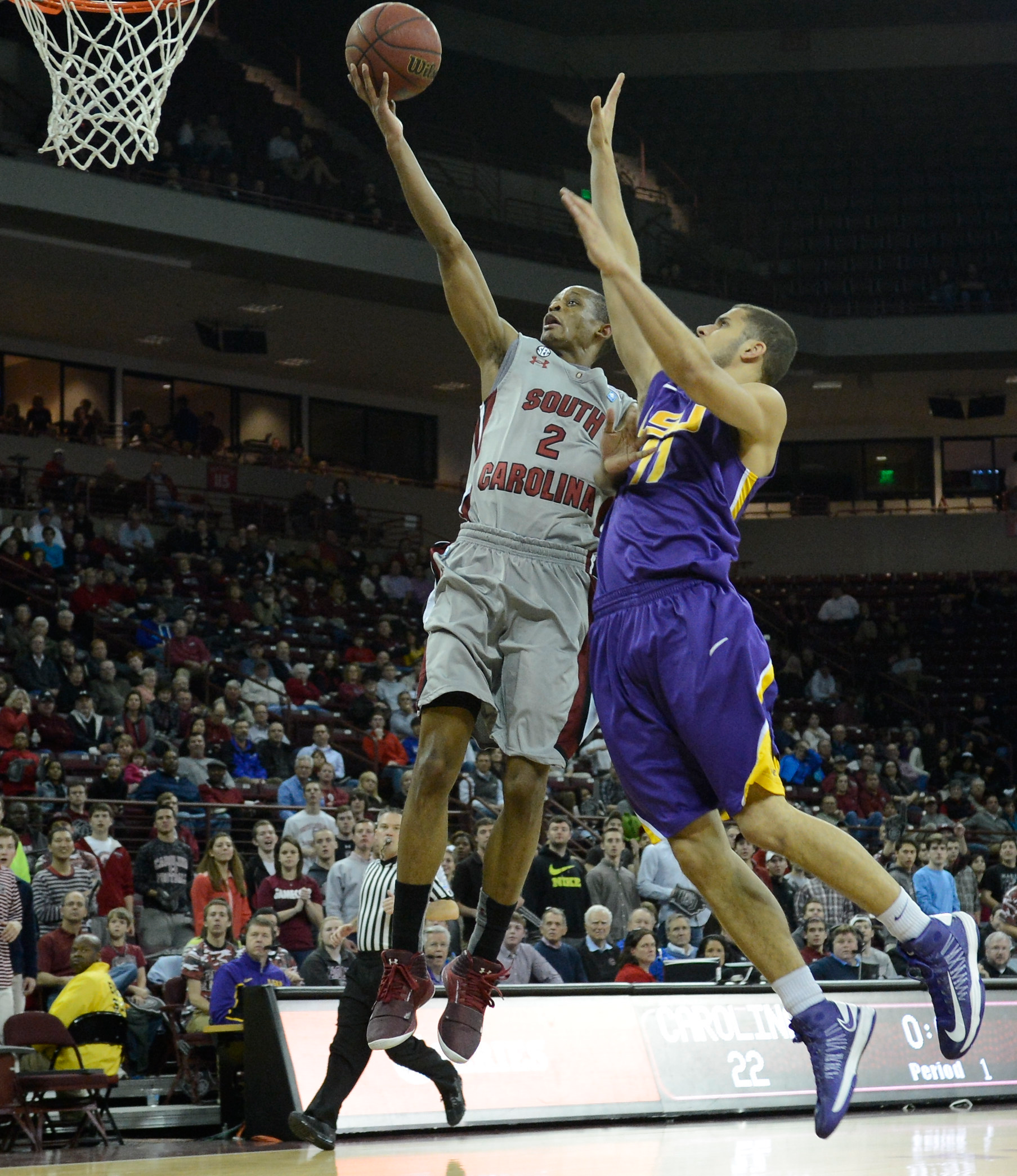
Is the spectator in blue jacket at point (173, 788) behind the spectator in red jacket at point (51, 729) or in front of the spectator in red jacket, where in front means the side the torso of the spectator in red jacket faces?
in front

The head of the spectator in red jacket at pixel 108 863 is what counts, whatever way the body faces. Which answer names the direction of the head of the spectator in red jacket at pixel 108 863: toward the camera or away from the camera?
toward the camera

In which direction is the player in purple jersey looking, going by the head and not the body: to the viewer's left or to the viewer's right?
to the viewer's left

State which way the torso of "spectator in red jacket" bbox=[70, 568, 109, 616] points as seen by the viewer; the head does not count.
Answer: toward the camera

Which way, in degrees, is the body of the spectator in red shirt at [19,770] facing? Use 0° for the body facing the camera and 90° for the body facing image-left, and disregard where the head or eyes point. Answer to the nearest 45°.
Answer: approximately 0°

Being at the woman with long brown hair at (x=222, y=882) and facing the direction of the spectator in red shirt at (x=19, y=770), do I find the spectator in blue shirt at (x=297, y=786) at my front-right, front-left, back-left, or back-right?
front-right

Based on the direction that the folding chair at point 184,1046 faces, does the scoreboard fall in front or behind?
in front

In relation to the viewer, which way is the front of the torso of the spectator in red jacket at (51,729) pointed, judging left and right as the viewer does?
facing the viewer

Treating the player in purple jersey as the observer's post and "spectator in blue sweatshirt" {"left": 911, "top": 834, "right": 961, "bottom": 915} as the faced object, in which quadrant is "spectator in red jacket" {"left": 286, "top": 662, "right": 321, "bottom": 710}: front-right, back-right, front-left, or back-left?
front-left

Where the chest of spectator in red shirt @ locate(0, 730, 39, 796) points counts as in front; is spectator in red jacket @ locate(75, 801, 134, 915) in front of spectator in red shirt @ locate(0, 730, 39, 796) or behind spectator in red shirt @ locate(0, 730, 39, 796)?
in front

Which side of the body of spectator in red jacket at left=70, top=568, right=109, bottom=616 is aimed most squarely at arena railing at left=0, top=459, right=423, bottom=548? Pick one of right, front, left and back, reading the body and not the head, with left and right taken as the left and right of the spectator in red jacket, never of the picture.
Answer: back
